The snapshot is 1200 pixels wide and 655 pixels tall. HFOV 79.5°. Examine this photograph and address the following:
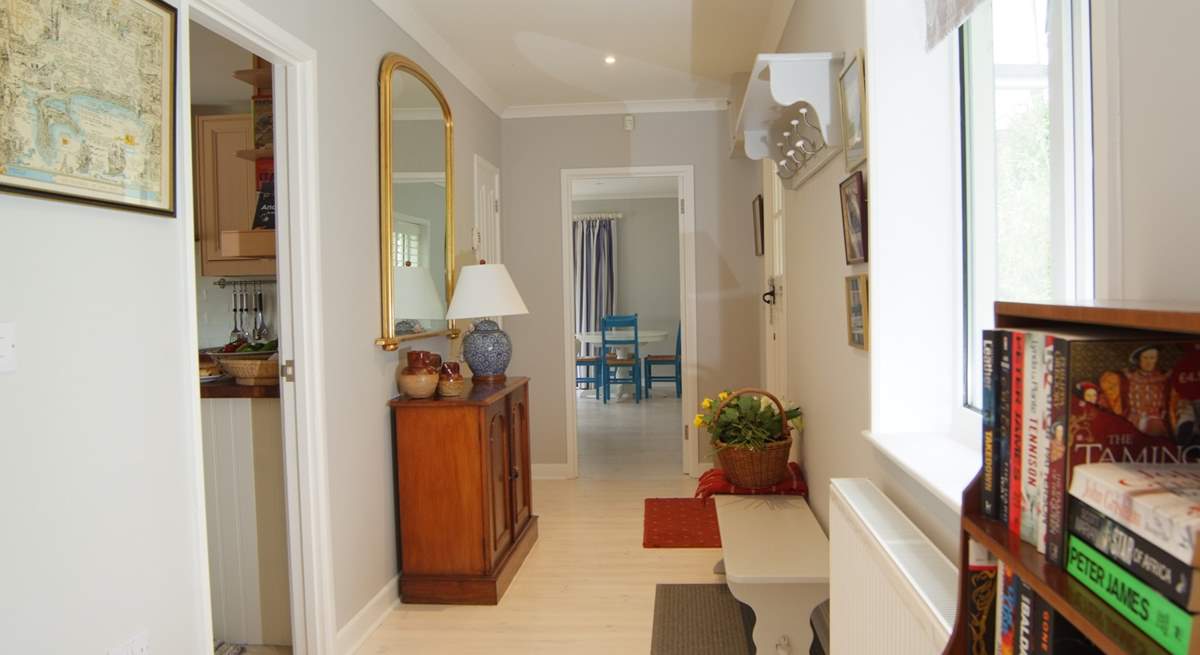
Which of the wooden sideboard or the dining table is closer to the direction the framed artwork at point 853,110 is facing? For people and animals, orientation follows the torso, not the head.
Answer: the wooden sideboard

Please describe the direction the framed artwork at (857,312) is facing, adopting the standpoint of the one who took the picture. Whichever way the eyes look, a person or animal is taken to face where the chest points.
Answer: facing to the left of the viewer

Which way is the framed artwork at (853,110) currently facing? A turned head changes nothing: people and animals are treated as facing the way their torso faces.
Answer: to the viewer's left

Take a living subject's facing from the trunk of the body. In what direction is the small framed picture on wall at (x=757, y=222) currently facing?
to the viewer's left

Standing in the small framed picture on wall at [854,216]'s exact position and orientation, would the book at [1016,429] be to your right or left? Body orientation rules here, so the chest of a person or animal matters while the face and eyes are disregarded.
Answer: on your left

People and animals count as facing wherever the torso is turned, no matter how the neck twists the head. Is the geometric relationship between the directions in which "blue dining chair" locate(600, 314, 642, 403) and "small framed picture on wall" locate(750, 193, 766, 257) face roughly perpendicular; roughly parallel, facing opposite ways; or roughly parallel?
roughly perpendicular

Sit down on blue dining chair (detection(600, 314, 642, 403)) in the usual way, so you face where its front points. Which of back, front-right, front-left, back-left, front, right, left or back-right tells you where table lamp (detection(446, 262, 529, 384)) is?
back

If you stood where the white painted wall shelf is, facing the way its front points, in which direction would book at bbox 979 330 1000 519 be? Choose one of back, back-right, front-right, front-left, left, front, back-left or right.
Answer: left

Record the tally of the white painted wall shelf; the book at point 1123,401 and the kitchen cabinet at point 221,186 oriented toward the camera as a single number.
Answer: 2

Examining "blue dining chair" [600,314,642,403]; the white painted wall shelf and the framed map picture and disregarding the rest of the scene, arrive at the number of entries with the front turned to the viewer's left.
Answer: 1

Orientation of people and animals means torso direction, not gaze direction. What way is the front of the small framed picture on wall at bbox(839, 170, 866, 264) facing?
to the viewer's left

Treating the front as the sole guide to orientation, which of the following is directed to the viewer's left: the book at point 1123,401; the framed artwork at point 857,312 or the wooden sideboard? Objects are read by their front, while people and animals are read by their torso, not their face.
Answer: the framed artwork

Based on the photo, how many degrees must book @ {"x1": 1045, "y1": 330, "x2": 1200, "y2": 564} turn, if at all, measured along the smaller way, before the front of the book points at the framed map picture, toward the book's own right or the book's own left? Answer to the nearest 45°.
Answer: approximately 90° to the book's own right

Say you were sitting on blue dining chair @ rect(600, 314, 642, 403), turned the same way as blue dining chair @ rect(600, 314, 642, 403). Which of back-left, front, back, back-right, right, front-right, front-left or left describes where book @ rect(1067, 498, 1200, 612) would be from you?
back

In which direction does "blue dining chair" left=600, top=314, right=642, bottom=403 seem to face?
away from the camera

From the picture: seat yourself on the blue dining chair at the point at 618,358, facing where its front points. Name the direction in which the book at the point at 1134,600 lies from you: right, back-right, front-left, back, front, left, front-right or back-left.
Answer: back

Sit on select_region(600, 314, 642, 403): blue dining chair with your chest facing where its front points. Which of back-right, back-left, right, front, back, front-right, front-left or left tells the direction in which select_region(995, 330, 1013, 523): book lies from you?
back

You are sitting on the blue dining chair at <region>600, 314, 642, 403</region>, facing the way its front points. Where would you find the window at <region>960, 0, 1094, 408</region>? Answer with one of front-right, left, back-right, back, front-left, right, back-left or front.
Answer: back
